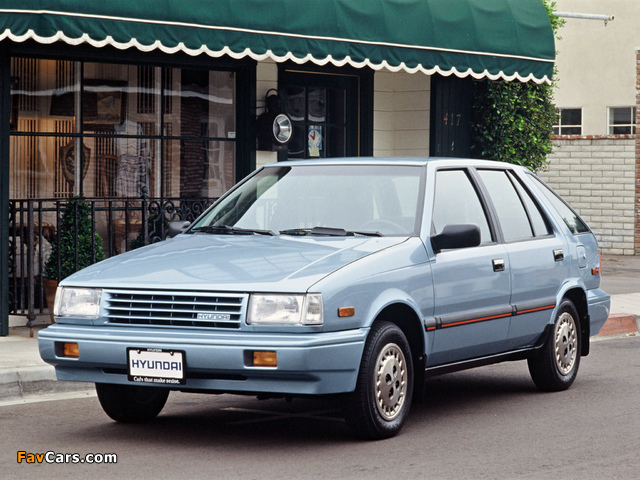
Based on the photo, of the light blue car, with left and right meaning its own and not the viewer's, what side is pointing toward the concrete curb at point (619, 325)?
back

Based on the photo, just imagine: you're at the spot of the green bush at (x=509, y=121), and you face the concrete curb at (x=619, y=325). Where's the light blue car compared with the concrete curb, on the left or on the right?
right

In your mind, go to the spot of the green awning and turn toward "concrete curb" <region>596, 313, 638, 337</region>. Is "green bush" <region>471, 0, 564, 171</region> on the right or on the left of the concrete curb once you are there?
left

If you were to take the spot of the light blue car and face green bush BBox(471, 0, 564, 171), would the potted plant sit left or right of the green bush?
left

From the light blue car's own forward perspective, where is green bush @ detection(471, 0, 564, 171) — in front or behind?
behind

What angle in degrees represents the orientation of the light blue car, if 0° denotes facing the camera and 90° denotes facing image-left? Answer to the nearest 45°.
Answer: approximately 45°

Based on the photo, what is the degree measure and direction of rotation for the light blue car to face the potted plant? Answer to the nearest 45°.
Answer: approximately 90° to its right
